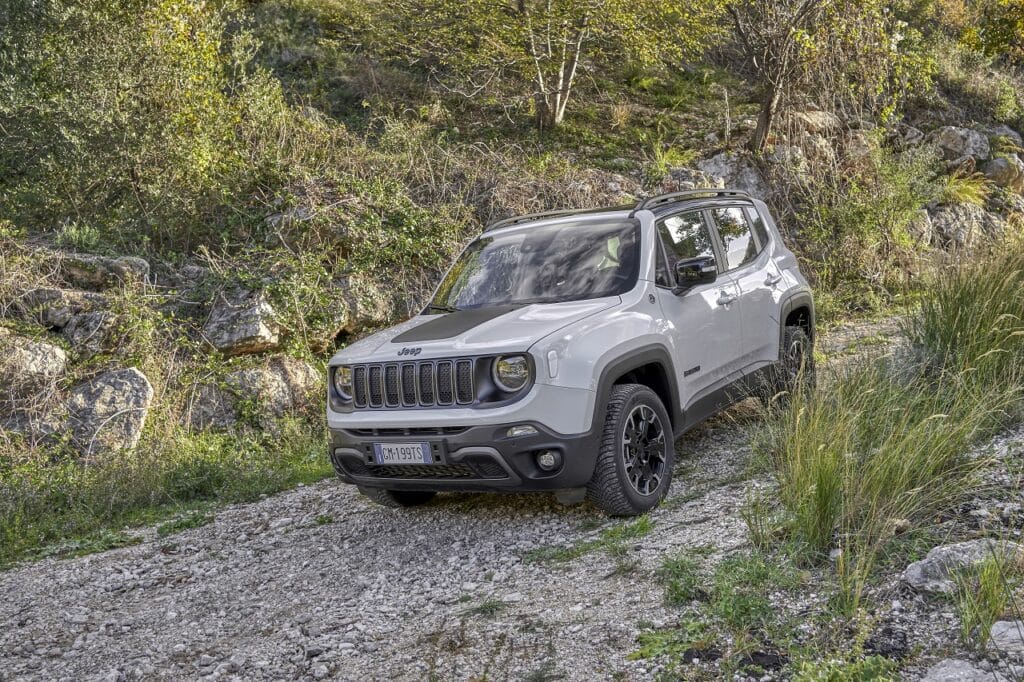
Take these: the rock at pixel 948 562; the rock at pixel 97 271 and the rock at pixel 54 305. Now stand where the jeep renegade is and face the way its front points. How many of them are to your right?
2

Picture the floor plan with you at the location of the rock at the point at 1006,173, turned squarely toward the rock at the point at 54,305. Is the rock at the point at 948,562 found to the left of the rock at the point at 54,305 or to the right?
left

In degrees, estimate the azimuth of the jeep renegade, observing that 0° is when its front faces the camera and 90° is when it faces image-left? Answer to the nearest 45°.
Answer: approximately 45°

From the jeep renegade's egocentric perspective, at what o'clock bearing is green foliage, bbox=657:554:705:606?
The green foliage is roughly at 10 o'clock from the jeep renegade.

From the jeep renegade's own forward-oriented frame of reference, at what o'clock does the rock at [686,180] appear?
The rock is roughly at 5 o'clock from the jeep renegade.

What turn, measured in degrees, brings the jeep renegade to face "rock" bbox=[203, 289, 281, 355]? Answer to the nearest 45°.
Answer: approximately 90° to its right

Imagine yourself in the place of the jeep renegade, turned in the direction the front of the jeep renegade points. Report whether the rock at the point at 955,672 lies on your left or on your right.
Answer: on your left

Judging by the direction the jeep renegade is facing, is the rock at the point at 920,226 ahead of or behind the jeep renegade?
behind

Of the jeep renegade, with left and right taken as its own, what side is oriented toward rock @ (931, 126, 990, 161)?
back

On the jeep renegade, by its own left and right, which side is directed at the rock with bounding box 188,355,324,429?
right

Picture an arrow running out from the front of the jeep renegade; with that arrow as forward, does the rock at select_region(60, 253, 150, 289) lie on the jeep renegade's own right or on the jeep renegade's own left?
on the jeep renegade's own right

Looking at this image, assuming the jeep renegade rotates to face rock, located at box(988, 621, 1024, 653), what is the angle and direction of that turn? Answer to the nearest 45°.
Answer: approximately 90° to its left

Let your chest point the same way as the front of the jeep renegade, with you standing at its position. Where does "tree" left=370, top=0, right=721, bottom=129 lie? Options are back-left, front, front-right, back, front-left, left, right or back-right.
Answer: back-right

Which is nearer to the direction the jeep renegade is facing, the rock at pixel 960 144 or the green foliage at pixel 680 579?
the green foliage

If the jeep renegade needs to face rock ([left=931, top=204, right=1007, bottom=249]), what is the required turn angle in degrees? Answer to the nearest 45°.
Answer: approximately 180°

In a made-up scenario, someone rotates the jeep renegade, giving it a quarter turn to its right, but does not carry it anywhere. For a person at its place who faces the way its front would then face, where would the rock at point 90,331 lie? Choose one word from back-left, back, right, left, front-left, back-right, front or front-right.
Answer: front

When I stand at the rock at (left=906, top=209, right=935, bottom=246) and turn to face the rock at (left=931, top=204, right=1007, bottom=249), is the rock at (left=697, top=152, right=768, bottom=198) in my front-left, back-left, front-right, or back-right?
back-left
